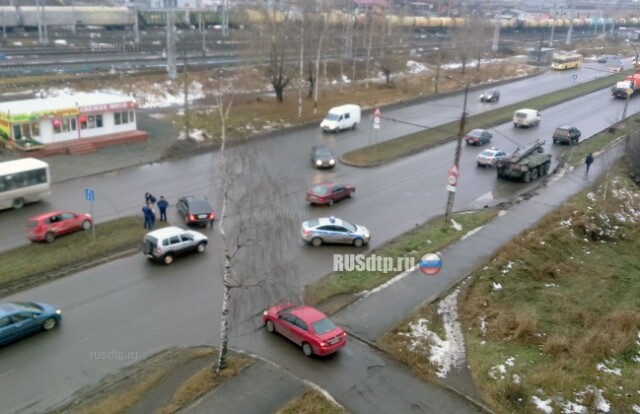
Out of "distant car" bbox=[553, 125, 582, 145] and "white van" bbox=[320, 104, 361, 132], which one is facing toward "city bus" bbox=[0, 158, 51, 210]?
the white van

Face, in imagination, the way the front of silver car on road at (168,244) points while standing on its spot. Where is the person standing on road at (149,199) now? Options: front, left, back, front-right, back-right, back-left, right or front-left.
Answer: front-left

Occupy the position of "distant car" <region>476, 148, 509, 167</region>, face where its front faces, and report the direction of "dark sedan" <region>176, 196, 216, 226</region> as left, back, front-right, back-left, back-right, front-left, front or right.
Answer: back

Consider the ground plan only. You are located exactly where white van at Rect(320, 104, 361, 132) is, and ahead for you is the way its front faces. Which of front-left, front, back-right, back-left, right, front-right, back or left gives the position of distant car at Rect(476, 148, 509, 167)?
left

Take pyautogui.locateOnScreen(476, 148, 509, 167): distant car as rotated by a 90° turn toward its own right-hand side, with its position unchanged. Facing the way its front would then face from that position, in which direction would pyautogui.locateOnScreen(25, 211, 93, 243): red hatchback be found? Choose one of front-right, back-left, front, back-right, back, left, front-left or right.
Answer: right

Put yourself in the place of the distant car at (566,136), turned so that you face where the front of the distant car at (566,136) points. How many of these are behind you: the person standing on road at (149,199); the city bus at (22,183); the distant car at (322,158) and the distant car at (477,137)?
4

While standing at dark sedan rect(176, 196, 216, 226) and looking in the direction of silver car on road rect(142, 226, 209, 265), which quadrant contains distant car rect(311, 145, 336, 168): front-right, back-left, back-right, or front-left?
back-left

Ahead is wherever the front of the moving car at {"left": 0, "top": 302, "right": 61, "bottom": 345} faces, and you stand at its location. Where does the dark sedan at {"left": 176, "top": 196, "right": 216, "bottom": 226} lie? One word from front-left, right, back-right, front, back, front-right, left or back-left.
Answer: front

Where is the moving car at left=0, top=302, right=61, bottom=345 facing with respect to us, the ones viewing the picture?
facing away from the viewer and to the right of the viewer

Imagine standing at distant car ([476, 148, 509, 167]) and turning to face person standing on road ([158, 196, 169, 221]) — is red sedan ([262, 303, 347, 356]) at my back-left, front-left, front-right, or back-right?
front-left

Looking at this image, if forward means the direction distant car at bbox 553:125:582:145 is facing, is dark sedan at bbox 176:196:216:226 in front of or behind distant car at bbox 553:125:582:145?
behind
